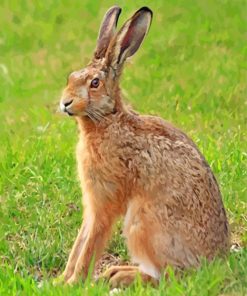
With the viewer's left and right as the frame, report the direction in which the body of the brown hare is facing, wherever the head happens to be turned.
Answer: facing to the left of the viewer
